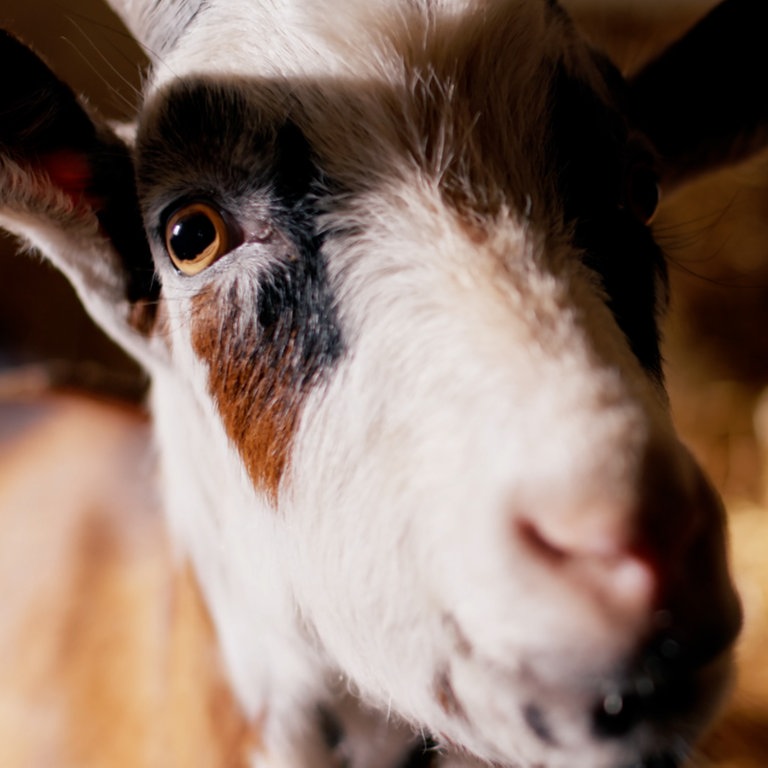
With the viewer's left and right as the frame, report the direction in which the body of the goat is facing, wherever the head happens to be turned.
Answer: facing the viewer and to the right of the viewer
